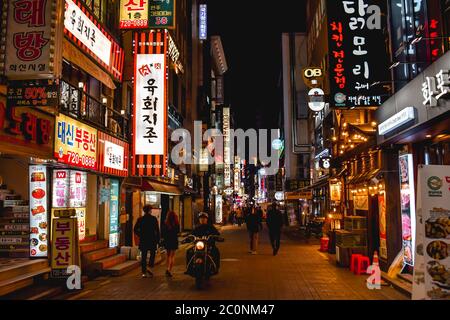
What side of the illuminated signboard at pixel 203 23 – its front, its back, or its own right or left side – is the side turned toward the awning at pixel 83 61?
front

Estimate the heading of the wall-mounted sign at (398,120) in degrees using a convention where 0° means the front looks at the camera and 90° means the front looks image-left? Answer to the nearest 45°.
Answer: approximately 45°

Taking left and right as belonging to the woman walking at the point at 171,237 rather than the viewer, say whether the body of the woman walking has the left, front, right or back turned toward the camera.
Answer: back

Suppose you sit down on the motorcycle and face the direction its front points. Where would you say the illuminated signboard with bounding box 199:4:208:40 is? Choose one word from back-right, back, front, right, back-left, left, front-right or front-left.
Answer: back

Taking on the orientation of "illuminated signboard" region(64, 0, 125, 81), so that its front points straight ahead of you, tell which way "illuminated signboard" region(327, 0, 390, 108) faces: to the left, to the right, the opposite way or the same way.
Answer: to the right

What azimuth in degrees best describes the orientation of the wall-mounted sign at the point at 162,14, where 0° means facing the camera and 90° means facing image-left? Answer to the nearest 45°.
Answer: approximately 0°

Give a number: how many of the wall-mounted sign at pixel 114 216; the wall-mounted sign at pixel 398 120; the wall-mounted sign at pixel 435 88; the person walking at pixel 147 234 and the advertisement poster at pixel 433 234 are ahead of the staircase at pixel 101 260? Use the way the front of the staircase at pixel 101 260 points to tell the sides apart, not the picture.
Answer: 4

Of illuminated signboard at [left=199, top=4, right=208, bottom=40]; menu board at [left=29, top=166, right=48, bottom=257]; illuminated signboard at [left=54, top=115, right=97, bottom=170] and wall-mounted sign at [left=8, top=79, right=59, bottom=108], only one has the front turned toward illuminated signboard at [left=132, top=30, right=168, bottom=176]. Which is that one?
illuminated signboard at [left=199, top=4, right=208, bottom=40]

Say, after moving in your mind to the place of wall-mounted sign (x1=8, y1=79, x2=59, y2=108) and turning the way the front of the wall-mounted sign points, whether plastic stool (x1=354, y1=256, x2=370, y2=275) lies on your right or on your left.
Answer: on your left

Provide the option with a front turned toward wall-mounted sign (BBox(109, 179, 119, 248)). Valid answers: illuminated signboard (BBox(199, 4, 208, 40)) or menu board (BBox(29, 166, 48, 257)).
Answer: the illuminated signboard

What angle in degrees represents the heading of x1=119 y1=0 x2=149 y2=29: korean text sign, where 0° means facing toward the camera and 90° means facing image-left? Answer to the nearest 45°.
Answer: approximately 0°

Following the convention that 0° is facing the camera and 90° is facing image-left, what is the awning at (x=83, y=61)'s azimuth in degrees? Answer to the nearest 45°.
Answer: approximately 270°
